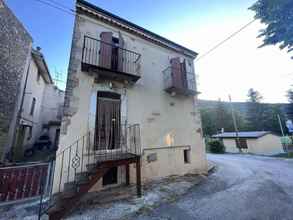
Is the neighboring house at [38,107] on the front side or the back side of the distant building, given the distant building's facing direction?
on the front side

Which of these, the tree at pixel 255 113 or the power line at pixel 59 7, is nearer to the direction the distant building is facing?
the power line

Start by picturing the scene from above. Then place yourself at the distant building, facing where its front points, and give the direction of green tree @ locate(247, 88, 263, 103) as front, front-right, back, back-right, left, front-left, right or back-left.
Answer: back-right

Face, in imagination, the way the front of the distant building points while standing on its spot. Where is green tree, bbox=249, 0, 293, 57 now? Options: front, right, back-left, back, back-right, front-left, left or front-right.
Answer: front-left

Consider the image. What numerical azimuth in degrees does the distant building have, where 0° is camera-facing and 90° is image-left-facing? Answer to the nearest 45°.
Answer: approximately 45°

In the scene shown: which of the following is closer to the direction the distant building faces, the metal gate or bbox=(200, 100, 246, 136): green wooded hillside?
the metal gate

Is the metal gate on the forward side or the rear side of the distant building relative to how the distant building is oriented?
on the forward side

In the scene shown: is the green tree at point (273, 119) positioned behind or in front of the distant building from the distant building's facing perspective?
behind

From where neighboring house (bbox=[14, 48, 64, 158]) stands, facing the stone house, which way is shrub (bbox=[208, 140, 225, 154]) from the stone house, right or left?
left

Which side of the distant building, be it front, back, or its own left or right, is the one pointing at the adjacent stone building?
front

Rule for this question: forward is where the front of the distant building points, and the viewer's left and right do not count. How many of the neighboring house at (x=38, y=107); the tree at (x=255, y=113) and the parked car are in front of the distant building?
2

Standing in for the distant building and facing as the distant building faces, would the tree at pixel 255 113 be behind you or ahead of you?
behind
